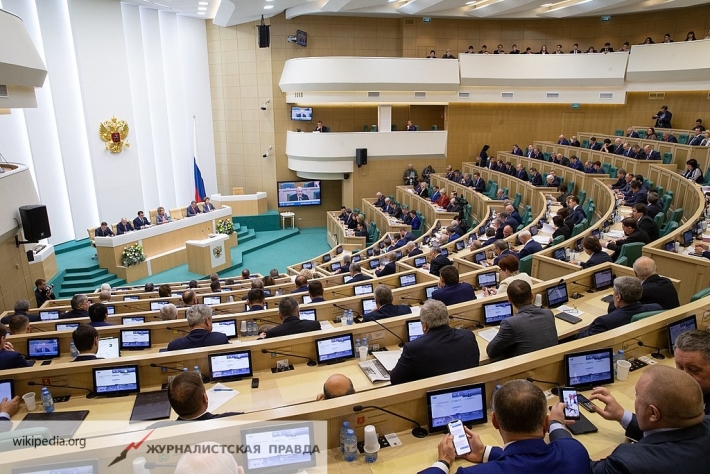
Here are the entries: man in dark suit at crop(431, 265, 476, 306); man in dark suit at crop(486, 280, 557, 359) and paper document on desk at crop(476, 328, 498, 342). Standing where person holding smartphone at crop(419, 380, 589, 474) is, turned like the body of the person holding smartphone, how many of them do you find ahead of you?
3

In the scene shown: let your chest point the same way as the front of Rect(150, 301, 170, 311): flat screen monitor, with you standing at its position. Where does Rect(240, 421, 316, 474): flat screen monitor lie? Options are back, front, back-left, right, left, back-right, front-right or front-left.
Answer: front

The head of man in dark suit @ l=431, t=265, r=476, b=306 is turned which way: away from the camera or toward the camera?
away from the camera

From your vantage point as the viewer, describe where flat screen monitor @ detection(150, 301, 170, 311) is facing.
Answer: facing the viewer

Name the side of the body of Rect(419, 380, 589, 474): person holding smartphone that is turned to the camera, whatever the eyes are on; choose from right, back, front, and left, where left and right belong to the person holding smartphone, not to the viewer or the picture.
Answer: back

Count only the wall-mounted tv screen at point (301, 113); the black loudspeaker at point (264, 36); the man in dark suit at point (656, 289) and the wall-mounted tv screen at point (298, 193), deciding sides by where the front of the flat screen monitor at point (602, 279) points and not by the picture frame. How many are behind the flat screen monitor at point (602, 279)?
3

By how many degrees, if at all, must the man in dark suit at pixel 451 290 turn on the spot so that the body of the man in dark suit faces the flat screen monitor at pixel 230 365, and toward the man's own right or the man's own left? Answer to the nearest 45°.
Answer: approximately 90° to the man's own left

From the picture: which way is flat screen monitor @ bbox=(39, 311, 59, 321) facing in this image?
toward the camera

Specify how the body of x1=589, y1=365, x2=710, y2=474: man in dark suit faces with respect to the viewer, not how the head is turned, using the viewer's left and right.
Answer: facing away from the viewer and to the left of the viewer

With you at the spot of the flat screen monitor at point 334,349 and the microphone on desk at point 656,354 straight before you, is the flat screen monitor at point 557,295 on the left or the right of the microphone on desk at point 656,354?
left

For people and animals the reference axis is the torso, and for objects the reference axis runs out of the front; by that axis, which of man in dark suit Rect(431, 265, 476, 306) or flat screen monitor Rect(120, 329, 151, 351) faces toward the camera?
the flat screen monitor

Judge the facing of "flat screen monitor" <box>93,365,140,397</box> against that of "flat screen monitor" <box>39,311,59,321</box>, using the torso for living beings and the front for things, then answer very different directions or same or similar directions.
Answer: same or similar directions

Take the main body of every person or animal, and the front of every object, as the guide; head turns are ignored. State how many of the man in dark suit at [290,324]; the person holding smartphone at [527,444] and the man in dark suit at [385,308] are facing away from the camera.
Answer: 3

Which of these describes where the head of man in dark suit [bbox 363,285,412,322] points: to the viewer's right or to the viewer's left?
to the viewer's left

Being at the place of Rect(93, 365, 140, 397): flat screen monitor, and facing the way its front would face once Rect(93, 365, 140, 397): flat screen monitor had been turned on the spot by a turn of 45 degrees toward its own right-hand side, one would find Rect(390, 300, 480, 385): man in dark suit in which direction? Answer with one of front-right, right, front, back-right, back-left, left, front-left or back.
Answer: left

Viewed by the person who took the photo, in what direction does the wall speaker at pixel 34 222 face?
facing the viewer and to the right of the viewer

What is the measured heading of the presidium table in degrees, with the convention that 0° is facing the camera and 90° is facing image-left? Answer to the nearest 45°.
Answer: approximately 315°

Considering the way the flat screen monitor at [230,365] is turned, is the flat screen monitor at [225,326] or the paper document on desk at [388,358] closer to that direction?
the paper document on desk

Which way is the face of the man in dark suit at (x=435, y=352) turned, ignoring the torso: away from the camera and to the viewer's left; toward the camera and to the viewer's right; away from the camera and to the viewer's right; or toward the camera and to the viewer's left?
away from the camera and to the viewer's left

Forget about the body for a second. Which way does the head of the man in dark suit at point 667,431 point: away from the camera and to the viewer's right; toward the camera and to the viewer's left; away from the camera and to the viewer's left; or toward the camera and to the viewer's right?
away from the camera and to the viewer's left

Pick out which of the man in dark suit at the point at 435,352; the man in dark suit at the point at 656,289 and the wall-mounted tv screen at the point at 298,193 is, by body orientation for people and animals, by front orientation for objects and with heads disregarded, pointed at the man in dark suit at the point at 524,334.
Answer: the wall-mounted tv screen

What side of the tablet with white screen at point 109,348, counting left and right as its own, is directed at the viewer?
front
